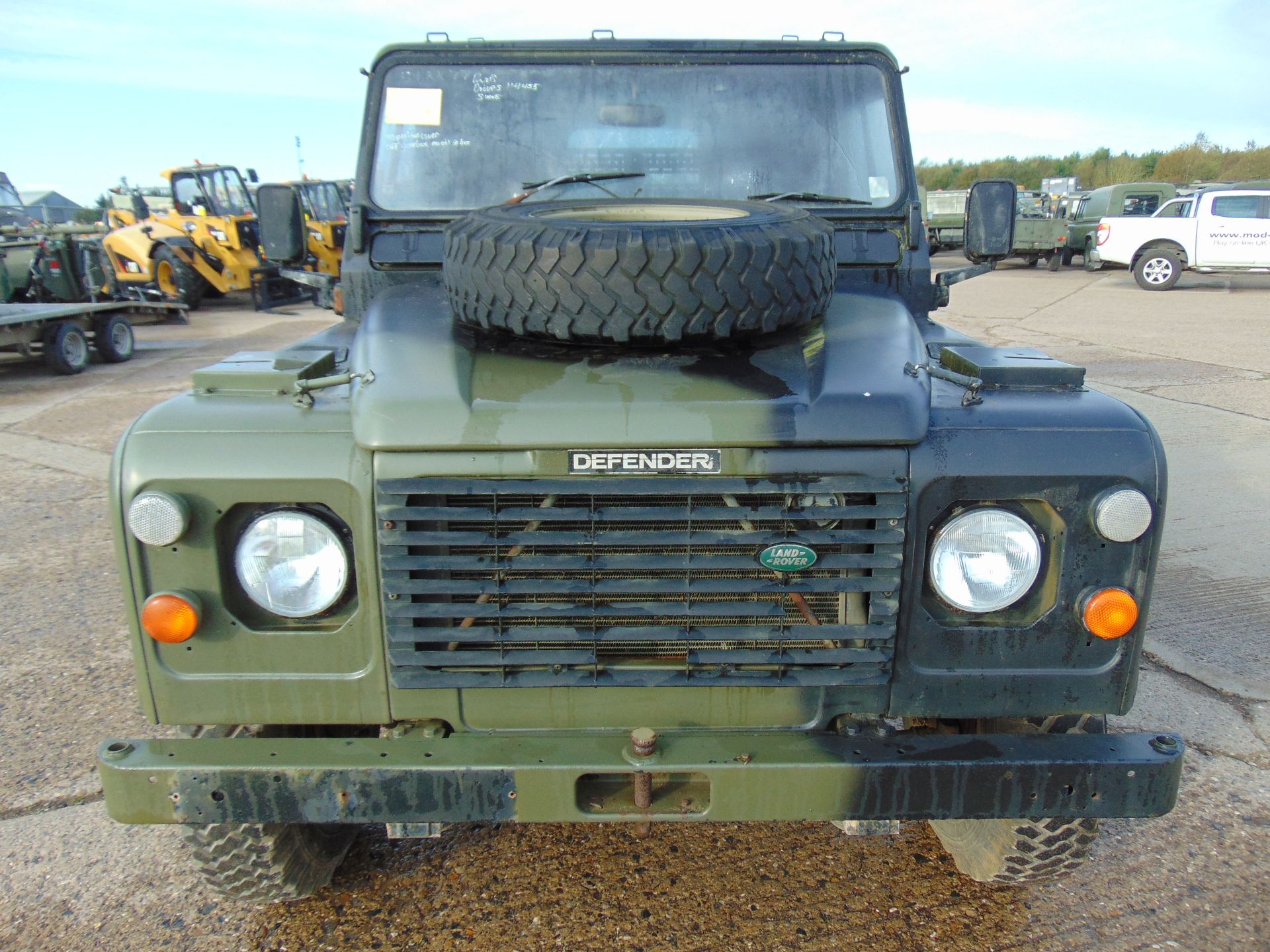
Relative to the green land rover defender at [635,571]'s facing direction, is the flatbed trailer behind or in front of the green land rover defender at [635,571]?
behind

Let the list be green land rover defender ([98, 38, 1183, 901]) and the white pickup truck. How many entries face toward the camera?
1

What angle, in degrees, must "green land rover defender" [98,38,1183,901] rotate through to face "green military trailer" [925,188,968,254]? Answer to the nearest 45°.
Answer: approximately 180°

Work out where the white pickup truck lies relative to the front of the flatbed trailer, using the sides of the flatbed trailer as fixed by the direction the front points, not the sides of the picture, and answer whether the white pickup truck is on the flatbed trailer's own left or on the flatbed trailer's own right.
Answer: on the flatbed trailer's own left

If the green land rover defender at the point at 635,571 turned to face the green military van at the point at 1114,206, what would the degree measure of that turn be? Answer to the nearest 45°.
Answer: approximately 135° to its left

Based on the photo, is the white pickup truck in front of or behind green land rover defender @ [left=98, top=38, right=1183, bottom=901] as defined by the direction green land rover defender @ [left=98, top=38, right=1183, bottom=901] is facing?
behind

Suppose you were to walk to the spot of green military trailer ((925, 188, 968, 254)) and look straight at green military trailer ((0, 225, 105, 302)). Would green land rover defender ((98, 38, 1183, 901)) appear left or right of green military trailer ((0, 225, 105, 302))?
left
